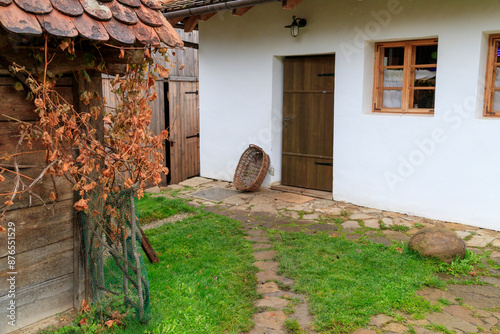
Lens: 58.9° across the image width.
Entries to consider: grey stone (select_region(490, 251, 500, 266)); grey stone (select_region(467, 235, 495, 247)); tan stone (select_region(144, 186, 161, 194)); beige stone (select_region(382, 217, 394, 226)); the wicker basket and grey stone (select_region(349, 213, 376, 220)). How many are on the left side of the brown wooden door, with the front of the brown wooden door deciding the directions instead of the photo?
4

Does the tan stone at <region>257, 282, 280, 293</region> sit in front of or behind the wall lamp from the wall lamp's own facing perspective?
in front

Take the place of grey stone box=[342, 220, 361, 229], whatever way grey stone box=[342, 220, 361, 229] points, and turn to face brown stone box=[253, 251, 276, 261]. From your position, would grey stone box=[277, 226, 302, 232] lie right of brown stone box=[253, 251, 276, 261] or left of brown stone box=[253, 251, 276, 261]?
right

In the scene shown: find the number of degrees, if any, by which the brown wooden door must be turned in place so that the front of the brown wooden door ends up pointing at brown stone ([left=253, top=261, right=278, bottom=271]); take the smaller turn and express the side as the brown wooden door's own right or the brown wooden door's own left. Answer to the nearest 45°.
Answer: approximately 45° to the brown wooden door's own left

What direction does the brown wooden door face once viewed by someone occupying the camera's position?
facing the viewer and to the left of the viewer

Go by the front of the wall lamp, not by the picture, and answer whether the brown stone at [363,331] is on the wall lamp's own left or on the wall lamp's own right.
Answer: on the wall lamp's own left

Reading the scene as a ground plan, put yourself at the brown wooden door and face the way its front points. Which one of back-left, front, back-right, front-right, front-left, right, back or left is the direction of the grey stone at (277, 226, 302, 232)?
front-left

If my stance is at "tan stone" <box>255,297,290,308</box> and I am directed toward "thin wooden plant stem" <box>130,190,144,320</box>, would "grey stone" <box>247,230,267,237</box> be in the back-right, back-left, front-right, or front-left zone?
back-right

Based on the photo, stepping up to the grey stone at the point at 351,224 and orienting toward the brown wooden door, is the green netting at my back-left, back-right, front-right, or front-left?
back-left

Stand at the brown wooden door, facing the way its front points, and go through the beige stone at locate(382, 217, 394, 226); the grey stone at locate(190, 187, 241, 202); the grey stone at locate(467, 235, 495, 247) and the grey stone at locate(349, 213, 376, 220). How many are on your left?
3

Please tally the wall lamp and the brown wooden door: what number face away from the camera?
0

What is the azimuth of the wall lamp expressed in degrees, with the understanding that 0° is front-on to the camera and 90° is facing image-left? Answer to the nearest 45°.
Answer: approximately 45°

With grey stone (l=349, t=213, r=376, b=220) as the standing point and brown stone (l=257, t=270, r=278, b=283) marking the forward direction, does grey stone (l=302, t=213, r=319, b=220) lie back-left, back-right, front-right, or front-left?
front-right

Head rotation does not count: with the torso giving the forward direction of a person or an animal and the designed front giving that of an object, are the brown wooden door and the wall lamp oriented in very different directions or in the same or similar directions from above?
same or similar directions

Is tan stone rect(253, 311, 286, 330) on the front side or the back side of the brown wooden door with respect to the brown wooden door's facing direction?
on the front side

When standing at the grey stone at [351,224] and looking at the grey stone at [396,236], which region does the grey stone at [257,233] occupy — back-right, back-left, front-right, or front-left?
back-right
